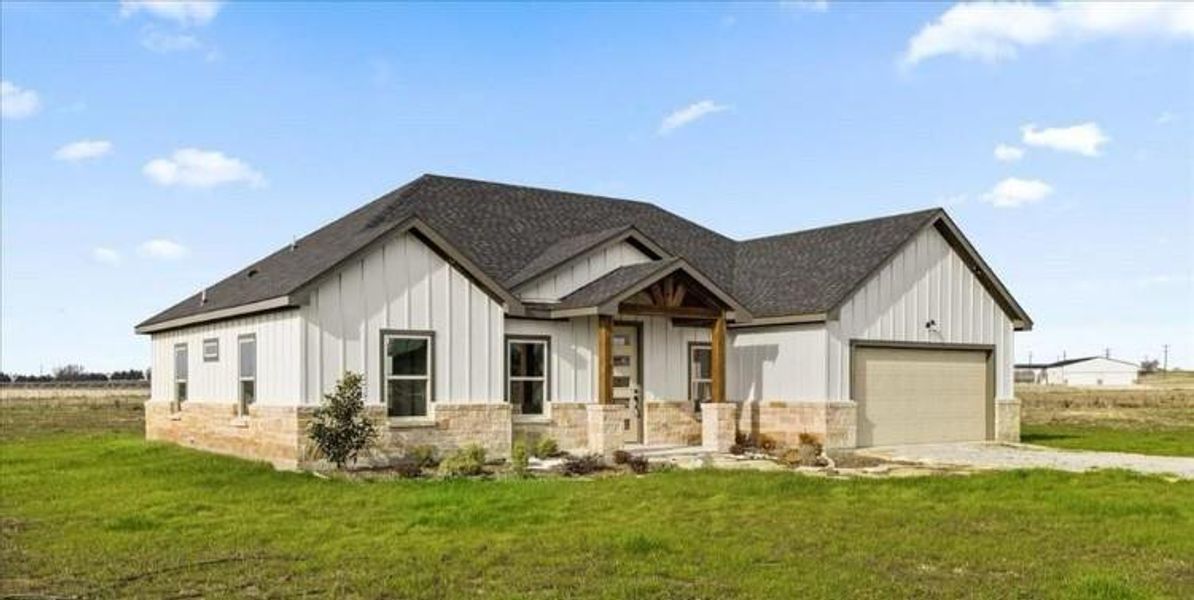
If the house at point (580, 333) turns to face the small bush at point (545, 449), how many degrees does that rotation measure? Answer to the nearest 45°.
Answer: approximately 45° to its right

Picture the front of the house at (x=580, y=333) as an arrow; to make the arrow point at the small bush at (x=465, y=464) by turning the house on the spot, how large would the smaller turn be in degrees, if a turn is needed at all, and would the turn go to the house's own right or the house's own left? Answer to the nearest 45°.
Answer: approximately 45° to the house's own right

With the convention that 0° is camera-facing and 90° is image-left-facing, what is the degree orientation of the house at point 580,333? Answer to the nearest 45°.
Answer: approximately 315°

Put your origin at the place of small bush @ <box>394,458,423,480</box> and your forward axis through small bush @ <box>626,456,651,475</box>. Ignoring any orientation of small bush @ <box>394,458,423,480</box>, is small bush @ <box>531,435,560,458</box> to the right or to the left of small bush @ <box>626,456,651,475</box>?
left
